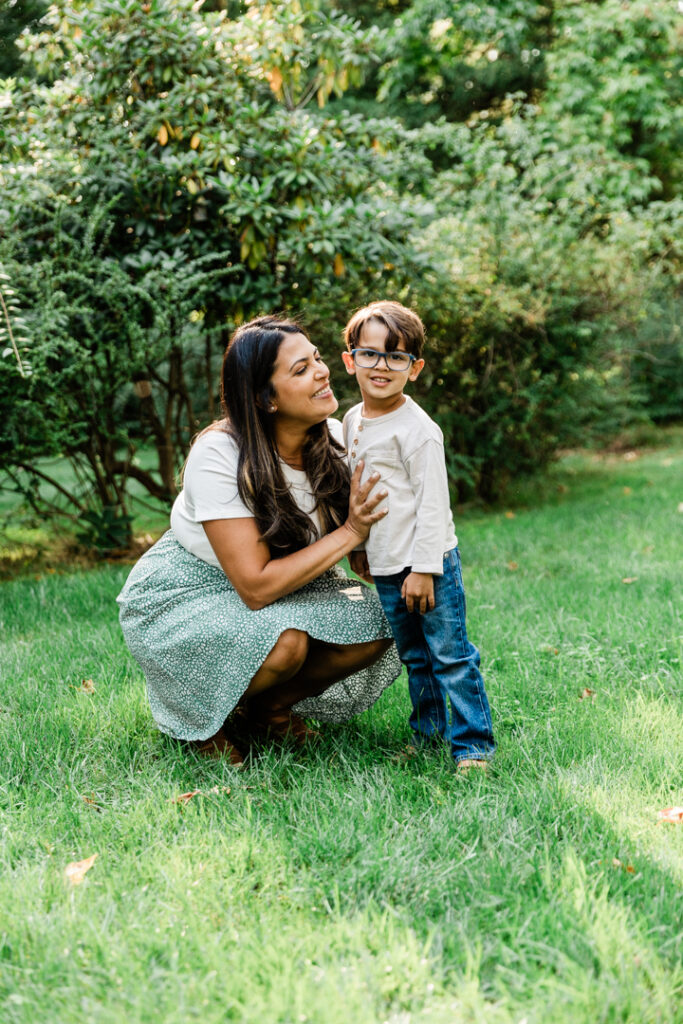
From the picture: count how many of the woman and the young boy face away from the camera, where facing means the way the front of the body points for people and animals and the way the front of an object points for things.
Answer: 0

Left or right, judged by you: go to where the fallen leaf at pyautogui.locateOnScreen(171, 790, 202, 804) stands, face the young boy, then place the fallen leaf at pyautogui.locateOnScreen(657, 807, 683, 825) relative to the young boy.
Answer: right

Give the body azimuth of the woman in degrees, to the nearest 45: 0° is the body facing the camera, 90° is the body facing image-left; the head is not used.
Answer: approximately 315°

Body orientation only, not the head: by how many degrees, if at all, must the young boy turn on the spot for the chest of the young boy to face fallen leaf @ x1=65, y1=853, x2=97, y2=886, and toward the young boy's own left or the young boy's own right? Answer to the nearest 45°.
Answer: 0° — they already face it

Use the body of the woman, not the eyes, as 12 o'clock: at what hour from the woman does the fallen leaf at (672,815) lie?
The fallen leaf is roughly at 12 o'clock from the woman.

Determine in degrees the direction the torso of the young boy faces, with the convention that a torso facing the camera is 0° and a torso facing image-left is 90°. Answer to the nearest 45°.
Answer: approximately 45°
